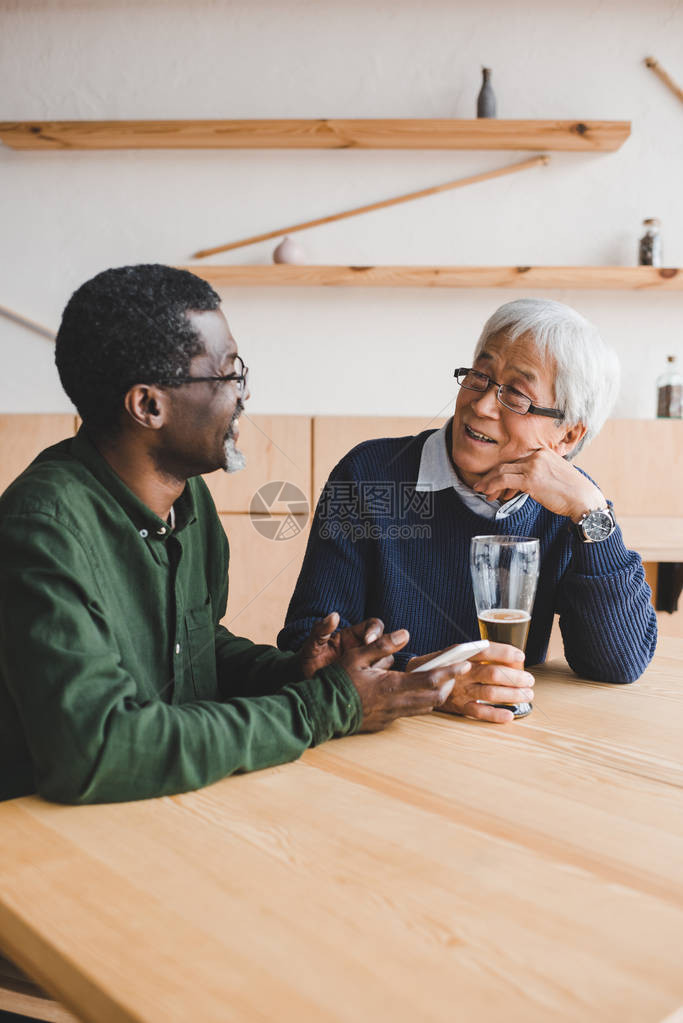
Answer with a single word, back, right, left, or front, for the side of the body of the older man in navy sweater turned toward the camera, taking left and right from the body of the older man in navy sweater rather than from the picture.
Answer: front

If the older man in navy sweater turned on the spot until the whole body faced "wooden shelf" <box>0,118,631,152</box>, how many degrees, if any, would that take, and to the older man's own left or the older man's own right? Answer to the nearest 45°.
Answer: approximately 180°

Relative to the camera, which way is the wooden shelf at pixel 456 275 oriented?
toward the camera

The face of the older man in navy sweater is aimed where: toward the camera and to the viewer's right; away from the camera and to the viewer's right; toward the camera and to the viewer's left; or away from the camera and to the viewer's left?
toward the camera and to the viewer's left

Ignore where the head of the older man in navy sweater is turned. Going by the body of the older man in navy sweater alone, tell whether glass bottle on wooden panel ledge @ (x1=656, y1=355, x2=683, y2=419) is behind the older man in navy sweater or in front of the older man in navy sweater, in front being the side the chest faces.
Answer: behind

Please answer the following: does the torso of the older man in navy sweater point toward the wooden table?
yes

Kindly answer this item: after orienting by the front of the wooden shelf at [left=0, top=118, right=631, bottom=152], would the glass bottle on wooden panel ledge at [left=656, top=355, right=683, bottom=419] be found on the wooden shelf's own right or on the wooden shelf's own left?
on the wooden shelf's own left

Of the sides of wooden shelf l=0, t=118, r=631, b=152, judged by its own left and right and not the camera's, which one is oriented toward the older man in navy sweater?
front

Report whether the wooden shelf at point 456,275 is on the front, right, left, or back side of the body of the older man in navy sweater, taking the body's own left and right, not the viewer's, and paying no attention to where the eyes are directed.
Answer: back

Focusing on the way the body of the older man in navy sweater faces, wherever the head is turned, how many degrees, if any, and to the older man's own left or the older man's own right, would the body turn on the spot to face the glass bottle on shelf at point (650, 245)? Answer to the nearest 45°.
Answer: approximately 180°

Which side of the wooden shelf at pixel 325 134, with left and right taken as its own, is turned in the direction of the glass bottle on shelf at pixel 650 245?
left

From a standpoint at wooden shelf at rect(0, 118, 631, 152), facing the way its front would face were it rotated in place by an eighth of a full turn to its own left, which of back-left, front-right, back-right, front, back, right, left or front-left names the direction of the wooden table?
front-right

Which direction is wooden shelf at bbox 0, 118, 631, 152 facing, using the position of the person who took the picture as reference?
facing the viewer
